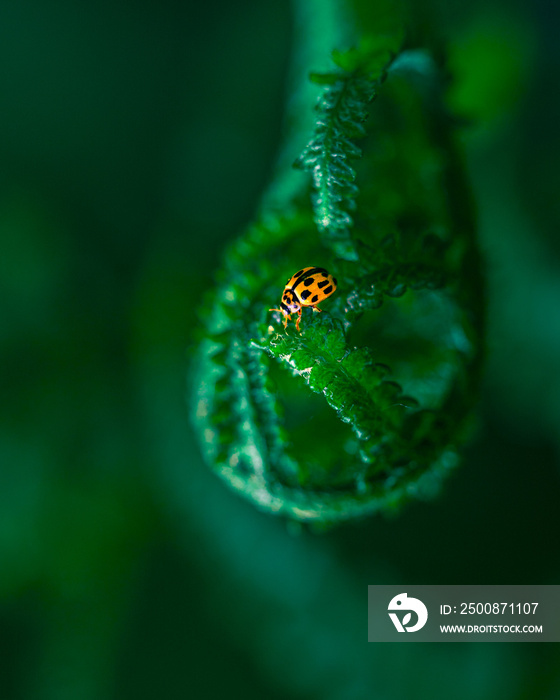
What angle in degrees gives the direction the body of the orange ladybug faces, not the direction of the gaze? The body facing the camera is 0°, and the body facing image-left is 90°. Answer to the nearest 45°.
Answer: approximately 45°
